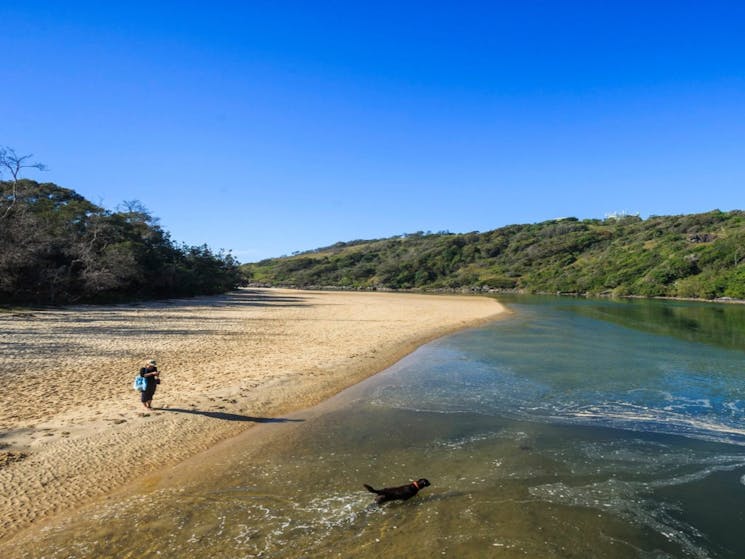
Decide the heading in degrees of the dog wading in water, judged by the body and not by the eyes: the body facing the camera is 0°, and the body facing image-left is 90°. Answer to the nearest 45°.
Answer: approximately 270°

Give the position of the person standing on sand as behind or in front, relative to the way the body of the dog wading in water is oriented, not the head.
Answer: behind
